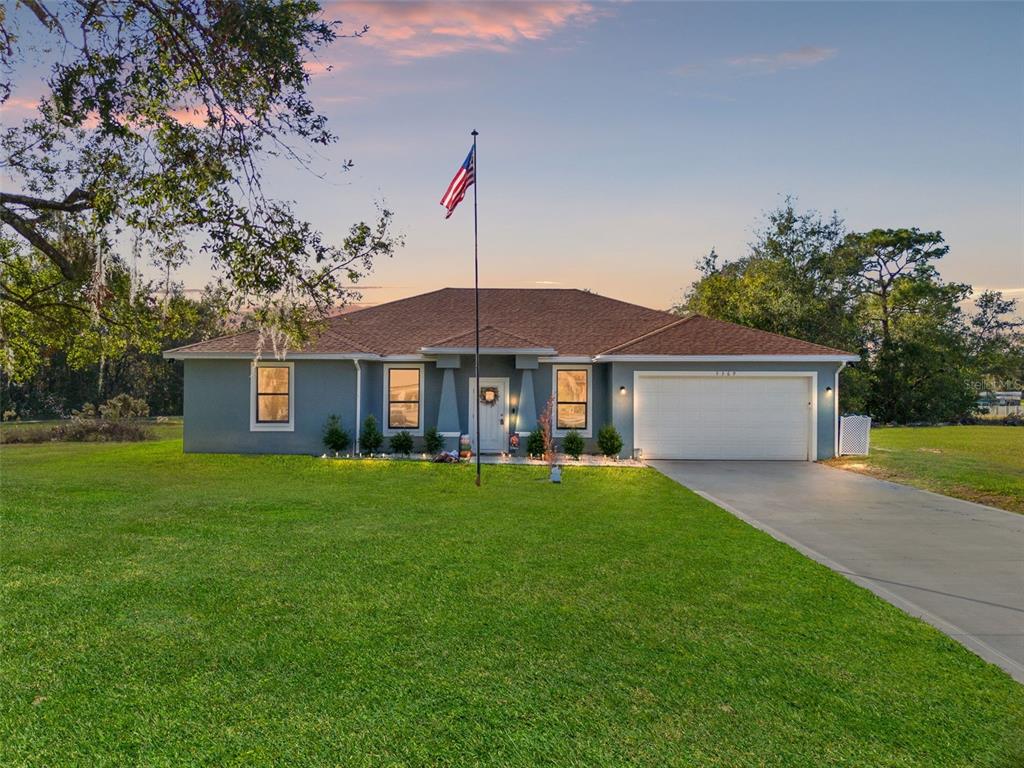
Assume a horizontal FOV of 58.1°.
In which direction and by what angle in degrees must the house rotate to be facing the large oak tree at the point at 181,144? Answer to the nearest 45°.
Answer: approximately 45° to its right

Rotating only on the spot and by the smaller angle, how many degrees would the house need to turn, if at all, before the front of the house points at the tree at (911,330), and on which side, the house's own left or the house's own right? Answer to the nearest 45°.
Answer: approximately 135° to the house's own left

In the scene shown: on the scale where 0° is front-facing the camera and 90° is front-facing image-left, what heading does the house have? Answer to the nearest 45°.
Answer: approximately 0°

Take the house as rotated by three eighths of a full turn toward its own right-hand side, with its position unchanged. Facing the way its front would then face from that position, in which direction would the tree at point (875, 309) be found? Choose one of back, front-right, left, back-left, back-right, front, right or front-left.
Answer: right

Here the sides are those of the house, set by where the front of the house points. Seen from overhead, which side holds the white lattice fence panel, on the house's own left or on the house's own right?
on the house's own left

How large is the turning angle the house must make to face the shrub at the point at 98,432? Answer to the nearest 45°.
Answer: approximately 135° to its right

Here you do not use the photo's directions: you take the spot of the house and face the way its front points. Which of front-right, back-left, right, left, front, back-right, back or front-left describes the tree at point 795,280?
back-left
